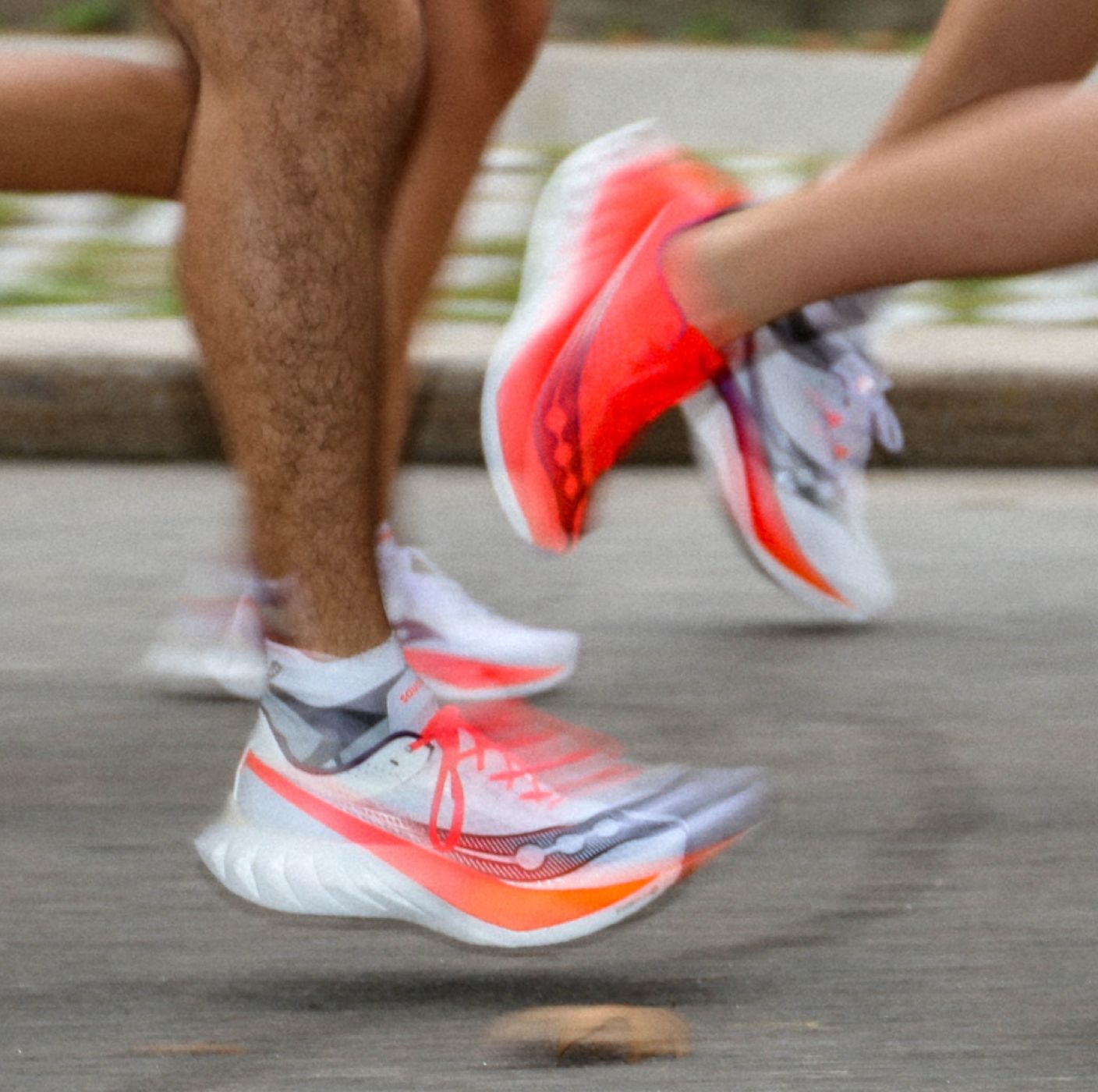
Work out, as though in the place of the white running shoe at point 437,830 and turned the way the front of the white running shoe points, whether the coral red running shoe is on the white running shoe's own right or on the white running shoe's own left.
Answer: on the white running shoe's own left

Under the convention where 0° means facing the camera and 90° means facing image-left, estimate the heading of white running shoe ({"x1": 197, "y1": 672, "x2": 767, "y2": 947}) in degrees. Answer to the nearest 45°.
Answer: approximately 270°
